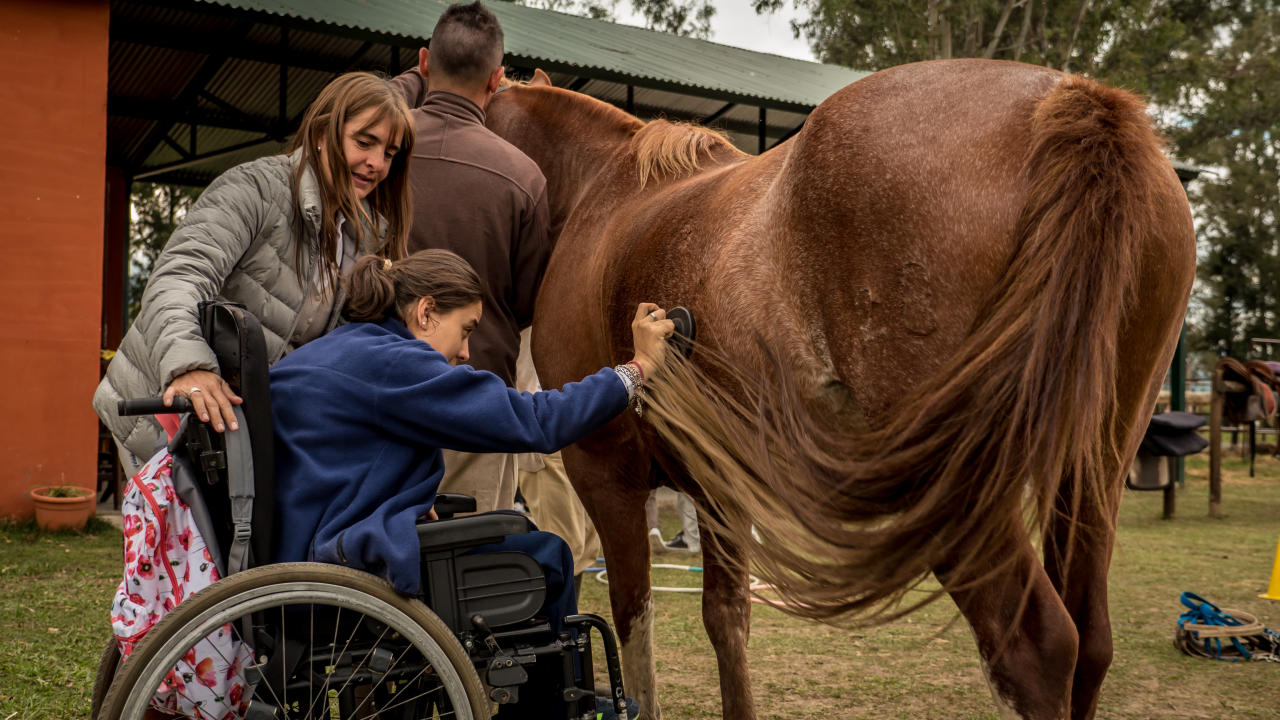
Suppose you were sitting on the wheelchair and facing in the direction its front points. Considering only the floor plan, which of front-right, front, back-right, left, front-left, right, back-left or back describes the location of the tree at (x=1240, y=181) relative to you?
front-left

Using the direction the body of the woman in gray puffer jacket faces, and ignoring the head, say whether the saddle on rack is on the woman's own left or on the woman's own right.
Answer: on the woman's own left

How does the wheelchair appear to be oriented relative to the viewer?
to the viewer's right

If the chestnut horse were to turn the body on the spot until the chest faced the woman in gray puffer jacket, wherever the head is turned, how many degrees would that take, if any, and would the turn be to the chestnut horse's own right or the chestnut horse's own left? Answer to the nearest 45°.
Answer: approximately 45° to the chestnut horse's own left

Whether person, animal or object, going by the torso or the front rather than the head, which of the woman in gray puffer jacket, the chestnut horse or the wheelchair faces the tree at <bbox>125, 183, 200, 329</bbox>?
the chestnut horse

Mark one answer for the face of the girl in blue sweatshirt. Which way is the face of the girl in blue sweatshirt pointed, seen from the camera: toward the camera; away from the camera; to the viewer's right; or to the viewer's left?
to the viewer's right

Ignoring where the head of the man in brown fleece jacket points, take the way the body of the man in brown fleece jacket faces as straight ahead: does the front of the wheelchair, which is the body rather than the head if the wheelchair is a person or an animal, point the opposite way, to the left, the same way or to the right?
to the right

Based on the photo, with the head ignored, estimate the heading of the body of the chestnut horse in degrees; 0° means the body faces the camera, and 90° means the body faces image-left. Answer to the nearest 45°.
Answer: approximately 135°

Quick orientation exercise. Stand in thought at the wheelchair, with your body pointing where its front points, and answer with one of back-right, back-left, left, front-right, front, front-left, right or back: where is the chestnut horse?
front

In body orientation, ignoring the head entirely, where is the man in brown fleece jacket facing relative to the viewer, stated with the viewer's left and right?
facing away from the viewer

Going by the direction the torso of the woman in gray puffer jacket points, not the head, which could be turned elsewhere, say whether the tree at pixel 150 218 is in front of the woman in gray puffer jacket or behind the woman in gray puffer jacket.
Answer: behind

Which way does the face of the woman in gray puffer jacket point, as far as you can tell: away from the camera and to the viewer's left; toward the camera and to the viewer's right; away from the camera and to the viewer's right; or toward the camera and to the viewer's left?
toward the camera and to the viewer's right

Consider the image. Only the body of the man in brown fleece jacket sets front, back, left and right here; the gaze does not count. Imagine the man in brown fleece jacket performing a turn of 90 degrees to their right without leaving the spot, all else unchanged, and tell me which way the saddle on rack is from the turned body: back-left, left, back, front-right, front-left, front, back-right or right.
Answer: front-left

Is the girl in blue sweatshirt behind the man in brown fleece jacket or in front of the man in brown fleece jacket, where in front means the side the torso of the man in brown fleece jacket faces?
behind

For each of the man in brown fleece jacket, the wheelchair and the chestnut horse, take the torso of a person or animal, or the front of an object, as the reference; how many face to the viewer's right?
1

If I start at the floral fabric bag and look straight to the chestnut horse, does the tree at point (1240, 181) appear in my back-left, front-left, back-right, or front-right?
front-left

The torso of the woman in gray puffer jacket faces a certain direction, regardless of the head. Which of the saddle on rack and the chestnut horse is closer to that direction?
the chestnut horse

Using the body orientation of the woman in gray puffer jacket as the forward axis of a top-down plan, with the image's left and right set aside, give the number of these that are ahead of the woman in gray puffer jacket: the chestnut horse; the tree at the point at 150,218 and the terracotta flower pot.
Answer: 1
